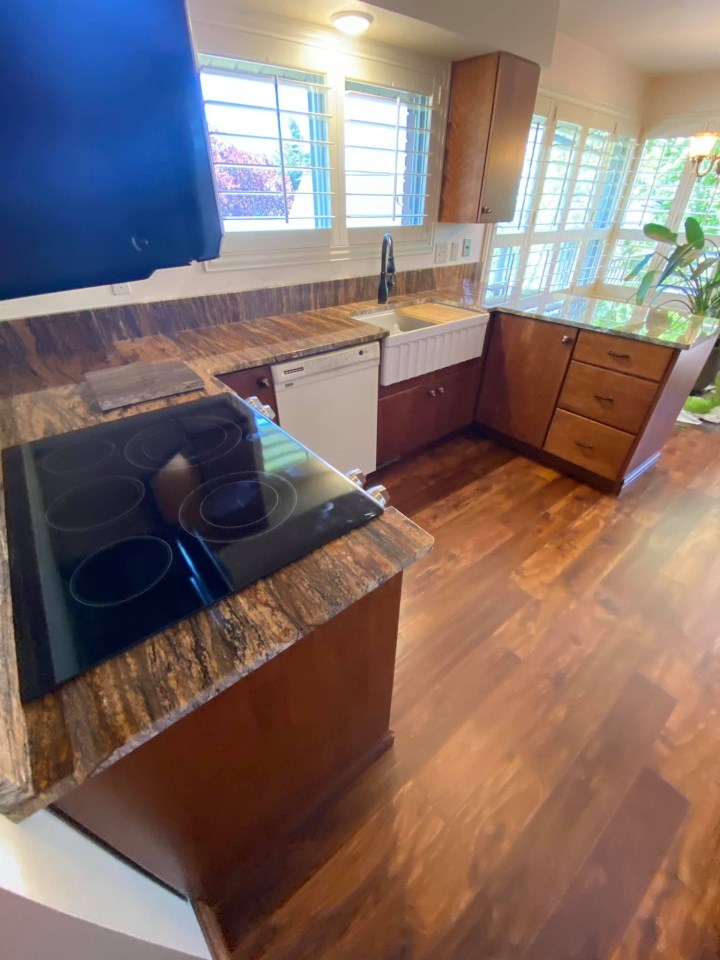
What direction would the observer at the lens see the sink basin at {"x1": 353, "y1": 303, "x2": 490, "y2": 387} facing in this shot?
facing the viewer and to the right of the viewer

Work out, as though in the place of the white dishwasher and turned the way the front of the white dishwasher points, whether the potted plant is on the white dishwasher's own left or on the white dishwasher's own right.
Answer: on the white dishwasher's own left

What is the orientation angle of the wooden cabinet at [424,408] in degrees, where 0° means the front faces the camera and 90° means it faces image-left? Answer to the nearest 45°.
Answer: approximately 315°

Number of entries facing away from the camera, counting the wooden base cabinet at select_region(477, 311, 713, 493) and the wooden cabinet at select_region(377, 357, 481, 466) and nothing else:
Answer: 0

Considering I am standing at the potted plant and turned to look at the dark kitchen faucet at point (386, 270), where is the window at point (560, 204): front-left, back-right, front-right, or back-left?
front-right

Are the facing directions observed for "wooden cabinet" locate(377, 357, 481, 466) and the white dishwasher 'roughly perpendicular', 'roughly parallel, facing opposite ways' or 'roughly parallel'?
roughly parallel

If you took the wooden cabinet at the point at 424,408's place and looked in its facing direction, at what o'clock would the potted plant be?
The potted plant is roughly at 9 o'clock from the wooden cabinet.

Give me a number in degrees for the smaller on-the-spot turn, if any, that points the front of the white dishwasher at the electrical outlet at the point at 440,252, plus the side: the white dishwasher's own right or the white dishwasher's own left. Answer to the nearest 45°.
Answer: approximately 90° to the white dishwasher's own left

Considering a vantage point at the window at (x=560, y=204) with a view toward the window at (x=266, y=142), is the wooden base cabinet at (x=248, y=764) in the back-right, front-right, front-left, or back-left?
front-left

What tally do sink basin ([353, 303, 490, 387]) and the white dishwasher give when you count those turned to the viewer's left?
0

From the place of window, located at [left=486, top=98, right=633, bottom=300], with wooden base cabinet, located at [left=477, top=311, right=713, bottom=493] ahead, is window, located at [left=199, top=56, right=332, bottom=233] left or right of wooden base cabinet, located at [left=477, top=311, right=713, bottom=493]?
right

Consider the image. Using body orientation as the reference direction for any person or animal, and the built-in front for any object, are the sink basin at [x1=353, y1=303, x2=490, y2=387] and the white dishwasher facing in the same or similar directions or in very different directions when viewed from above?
same or similar directions

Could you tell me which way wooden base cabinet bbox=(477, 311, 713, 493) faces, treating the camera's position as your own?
facing the viewer and to the left of the viewer
